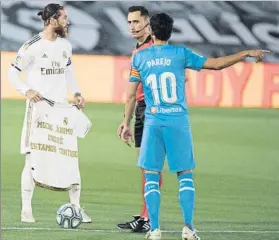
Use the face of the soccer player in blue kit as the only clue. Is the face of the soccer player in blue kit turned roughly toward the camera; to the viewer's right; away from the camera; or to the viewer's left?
away from the camera

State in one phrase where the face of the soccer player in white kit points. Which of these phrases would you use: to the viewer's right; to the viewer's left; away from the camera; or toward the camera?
to the viewer's right

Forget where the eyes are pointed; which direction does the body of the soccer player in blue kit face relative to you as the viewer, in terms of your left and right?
facing away from the viewer

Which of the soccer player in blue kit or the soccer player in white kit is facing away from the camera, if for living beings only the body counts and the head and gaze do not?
the soccer player in blue kit

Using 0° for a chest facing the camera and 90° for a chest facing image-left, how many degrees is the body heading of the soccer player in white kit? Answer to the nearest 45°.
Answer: approximately 315°

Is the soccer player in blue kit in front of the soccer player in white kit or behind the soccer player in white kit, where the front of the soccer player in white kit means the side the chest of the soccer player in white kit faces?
in front
